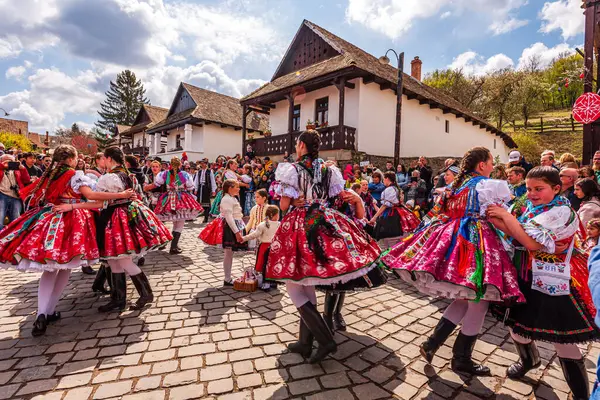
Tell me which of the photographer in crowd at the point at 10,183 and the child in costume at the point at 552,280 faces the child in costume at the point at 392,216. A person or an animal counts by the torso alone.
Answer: the photographer in crowd

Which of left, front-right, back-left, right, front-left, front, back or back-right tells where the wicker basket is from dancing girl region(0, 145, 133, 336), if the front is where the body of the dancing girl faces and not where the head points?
front-right

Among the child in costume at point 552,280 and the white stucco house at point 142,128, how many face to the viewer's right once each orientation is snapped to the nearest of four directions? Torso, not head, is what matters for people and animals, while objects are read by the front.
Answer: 0

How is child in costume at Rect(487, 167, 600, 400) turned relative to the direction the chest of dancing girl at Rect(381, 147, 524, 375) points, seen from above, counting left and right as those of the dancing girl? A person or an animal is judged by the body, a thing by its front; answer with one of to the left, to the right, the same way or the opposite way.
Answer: the opposite way

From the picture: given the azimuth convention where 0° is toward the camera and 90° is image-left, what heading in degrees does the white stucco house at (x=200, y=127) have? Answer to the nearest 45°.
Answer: approximately 45°

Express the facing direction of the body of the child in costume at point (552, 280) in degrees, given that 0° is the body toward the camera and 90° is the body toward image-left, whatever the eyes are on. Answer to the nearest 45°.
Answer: approximately 45°

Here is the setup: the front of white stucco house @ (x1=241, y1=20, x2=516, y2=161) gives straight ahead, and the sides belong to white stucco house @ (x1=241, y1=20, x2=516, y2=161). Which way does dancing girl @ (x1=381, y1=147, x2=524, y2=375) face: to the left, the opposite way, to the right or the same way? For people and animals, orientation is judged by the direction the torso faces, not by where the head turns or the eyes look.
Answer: the opposite way

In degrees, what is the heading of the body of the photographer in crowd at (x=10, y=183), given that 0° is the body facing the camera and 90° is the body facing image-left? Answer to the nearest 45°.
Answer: approximately 315°

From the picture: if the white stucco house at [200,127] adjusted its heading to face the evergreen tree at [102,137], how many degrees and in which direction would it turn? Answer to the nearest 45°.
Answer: approximately 90° to its right
